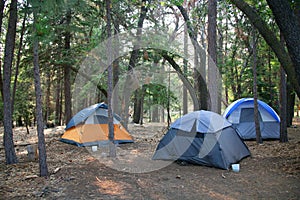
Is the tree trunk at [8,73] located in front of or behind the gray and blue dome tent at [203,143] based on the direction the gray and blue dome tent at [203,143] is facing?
in front

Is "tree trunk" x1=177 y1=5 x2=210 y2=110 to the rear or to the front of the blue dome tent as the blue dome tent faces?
to the rear

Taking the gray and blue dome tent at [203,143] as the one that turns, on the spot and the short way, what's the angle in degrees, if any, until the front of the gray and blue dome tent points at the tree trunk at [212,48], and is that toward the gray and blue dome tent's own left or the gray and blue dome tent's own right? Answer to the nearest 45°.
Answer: approximately 135° to the gray and blue dome tent's own right

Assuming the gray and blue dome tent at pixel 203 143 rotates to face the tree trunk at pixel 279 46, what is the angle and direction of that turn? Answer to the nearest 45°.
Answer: approximately 90° to its left

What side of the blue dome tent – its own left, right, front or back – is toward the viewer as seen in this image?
front

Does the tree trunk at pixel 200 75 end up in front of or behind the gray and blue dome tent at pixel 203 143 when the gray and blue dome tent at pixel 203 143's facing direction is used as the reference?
behind

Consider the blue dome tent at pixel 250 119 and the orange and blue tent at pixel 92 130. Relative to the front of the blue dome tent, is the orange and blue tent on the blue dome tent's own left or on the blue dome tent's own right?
on the blue dome tent's own right

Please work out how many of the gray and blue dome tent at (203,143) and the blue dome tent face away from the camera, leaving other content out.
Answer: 0

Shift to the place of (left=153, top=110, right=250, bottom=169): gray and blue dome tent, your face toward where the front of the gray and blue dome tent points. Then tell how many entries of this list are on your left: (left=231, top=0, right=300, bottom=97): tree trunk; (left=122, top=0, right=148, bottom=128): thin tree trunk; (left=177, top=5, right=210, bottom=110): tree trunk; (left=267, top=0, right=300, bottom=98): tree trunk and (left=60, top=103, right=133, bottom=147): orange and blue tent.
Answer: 2
